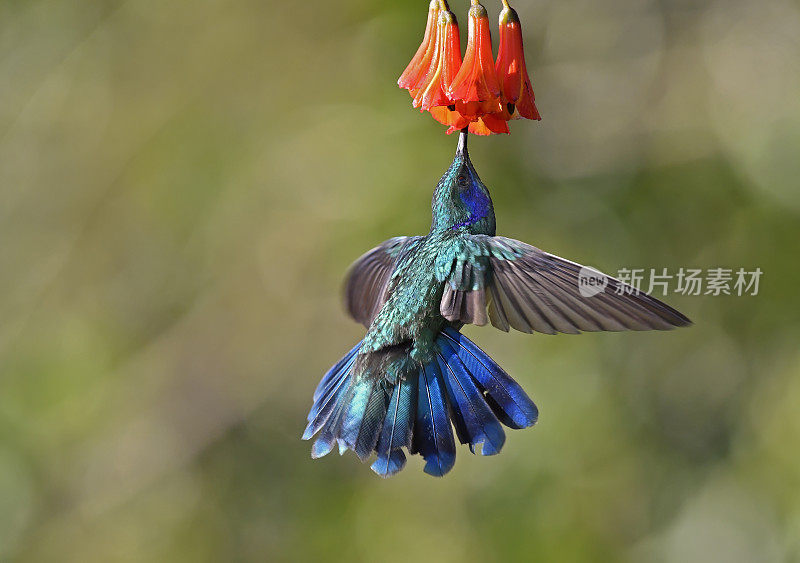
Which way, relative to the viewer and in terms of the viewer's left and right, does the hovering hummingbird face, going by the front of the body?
facing away from the viewer and to the right of the viewer
